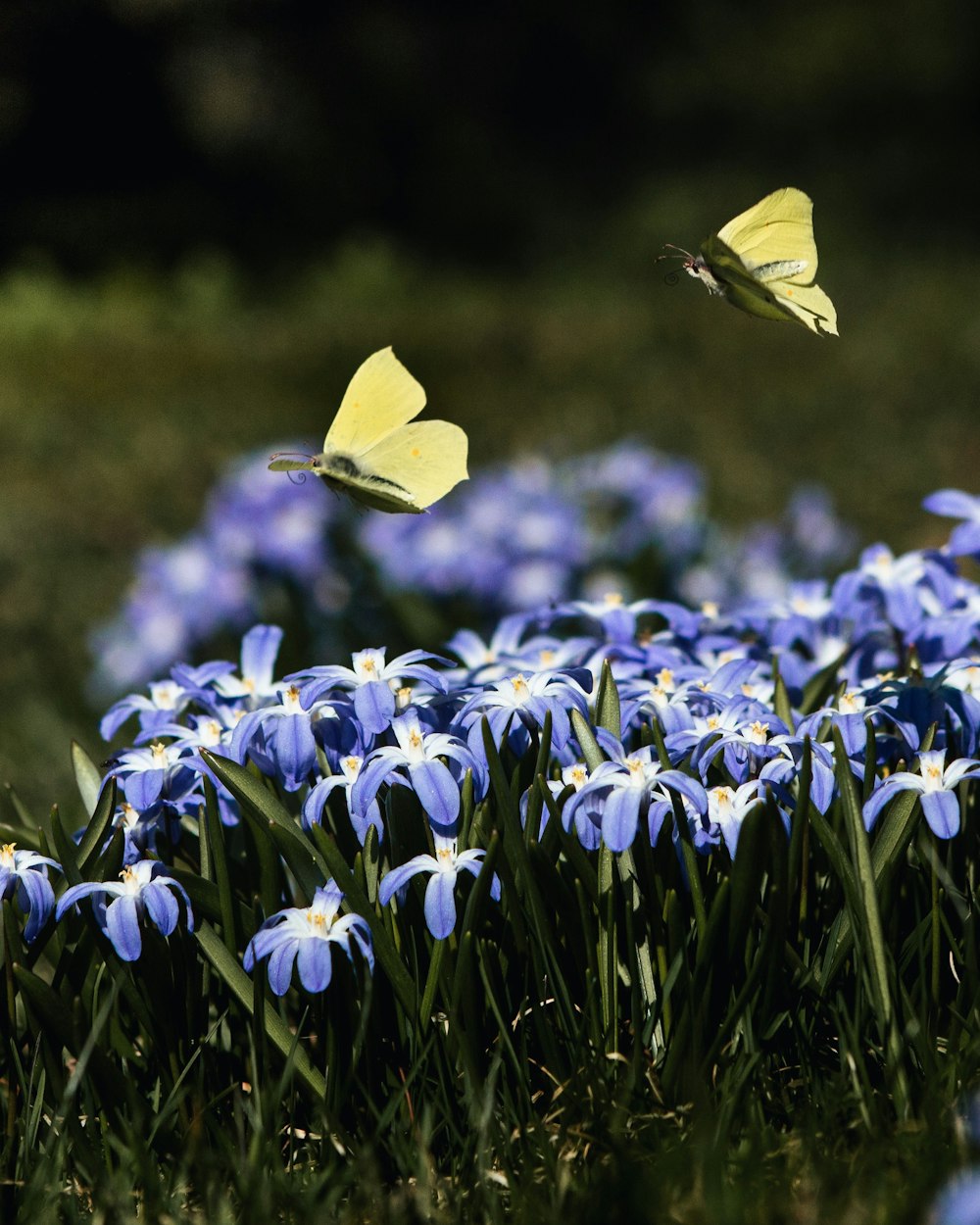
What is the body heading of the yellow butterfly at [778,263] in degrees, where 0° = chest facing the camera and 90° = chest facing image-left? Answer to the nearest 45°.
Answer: approximately 90°

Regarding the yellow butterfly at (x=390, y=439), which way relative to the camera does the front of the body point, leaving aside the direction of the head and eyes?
to the viewer's left

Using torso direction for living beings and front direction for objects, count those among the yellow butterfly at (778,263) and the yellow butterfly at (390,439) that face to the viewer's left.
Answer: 2

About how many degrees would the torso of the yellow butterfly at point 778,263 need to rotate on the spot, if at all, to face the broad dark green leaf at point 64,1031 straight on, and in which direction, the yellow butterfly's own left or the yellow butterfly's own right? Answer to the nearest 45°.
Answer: approximately 45° to the yellow butterfly's own left
